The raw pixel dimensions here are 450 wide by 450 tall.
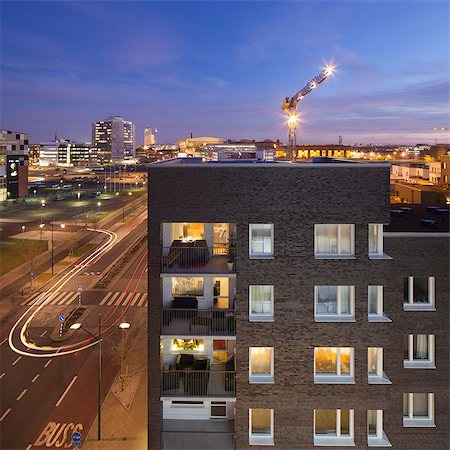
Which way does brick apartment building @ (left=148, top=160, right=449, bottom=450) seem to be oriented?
toward the camera
